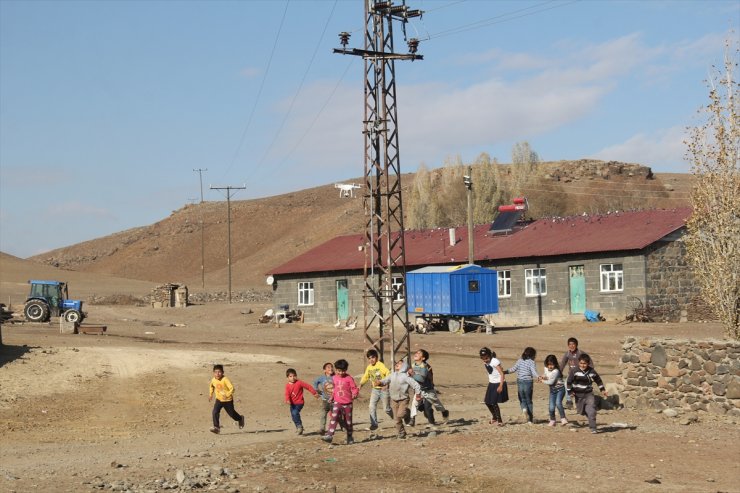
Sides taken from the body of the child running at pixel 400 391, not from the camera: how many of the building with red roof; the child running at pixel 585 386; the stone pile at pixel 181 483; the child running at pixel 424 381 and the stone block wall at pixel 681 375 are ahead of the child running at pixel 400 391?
1

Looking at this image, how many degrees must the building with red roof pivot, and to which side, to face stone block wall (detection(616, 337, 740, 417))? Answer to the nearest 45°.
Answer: approximately 45° to its left

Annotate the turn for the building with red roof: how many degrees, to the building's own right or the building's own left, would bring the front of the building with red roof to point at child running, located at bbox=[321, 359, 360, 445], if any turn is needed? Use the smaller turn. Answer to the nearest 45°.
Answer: approximately 45° to the building's own left

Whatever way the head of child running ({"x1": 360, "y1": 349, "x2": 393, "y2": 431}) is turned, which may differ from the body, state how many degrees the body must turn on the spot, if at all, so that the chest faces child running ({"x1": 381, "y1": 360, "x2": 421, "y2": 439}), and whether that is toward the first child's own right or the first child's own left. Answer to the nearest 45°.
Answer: approximately 90° to the first child's own left

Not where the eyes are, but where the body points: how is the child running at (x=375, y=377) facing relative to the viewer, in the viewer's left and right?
facing the viewer and to the left of the viewer

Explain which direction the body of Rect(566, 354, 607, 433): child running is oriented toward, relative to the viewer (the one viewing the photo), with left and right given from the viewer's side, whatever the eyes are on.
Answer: facing the viewer

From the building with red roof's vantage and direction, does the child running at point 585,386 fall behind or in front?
in front

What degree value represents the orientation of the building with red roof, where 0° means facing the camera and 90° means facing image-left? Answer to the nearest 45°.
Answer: approximately 45°

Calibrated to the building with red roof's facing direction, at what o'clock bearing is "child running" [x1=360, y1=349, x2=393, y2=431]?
The child running is roughly at 11 o'clock from the building with red roof.

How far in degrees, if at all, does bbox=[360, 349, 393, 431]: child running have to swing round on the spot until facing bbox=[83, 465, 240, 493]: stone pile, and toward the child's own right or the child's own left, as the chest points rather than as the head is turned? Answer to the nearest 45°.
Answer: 0° — they already face it

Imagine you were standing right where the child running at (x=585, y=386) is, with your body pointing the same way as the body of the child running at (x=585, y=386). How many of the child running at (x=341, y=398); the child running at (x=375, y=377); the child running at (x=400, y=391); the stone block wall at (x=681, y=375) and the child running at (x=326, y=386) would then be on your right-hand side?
4
